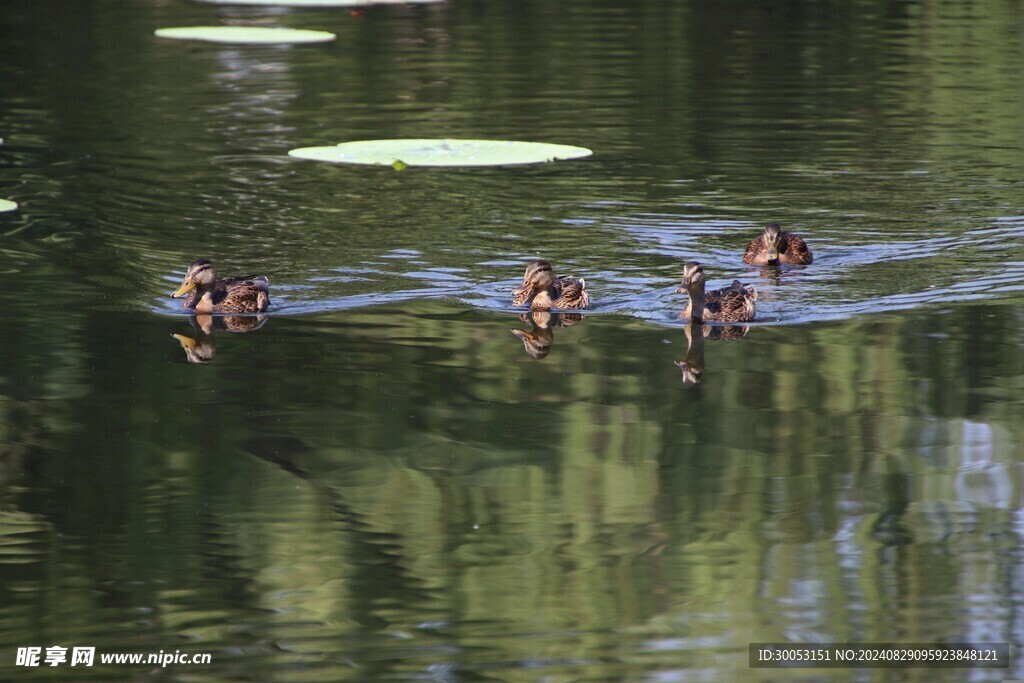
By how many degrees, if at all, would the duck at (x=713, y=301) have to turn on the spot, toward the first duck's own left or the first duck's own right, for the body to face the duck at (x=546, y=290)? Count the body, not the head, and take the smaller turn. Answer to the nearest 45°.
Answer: approximately 45° to the first duck's own right

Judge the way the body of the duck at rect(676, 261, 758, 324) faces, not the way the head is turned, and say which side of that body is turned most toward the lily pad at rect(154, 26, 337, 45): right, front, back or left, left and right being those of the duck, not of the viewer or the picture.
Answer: right

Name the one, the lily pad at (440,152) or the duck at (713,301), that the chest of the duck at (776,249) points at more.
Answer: the duck

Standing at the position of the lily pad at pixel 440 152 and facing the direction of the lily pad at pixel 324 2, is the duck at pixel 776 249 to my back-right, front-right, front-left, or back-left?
back-right

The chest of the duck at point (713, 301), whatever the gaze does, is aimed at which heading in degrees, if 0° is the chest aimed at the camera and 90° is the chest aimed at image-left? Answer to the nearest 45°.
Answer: approximately 45°

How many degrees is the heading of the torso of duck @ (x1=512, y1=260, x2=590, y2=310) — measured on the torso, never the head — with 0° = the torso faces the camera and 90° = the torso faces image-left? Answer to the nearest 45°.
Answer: approximately 45°

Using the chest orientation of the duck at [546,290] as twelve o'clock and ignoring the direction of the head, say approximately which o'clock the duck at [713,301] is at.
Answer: the duck at [713,301] is roughly at 8 o'clock from the duck at [546,290].

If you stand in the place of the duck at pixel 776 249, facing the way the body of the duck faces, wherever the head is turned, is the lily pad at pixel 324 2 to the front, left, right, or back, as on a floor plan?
back

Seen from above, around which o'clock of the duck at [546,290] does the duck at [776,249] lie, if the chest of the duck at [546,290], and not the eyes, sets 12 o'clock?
the duck at [776,249] is roughly at 6 o'clock from the duck at [546,290].

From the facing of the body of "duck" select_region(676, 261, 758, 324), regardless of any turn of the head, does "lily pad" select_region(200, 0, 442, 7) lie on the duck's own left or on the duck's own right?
on the duck's own right

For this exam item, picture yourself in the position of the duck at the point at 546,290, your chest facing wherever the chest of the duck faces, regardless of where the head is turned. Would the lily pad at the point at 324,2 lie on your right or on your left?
on your right

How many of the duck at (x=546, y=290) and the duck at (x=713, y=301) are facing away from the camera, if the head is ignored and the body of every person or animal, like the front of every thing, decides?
0
